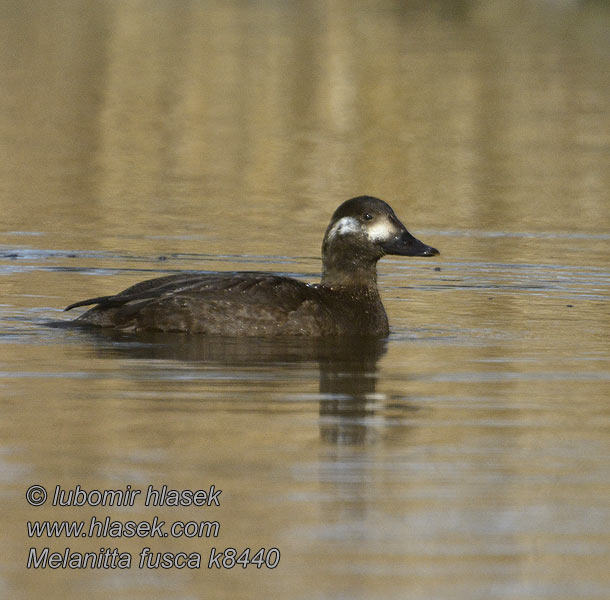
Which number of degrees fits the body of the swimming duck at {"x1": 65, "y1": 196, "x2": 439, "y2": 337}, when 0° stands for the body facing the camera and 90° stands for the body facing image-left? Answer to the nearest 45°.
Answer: approximately 270°
